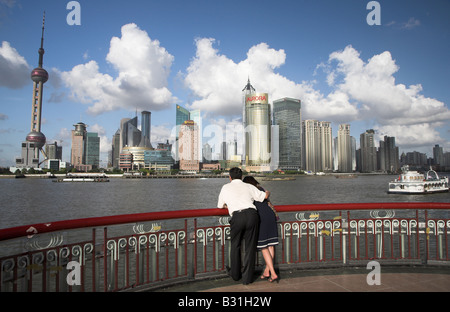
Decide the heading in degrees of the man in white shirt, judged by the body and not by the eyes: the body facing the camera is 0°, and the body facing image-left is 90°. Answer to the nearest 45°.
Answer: approximately 180°
